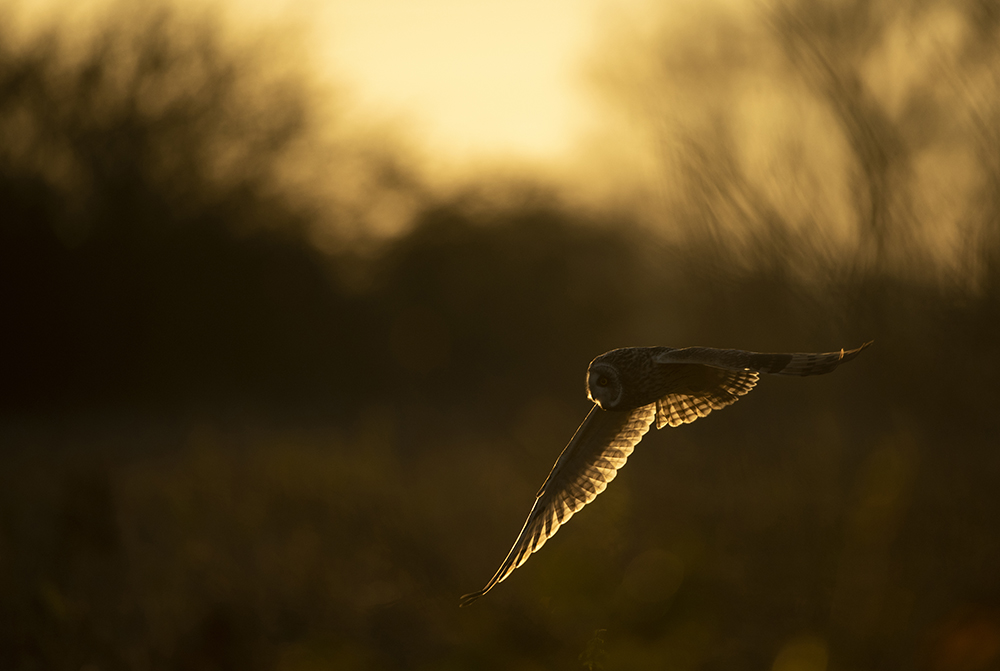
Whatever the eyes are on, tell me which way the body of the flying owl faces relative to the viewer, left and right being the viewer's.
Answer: facing the viewer and to the left of the viewer
